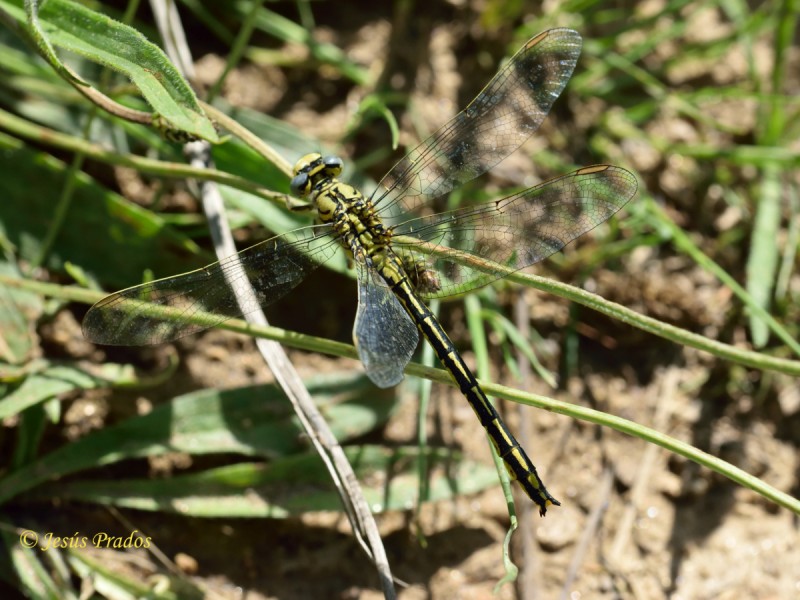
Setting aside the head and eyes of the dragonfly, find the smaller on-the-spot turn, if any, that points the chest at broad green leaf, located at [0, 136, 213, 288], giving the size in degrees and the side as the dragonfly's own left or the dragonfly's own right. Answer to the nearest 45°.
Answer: approximately 45° to the dragonfly's own left

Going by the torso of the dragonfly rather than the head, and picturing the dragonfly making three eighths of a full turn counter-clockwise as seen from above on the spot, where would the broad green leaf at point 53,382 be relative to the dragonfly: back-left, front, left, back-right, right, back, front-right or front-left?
right

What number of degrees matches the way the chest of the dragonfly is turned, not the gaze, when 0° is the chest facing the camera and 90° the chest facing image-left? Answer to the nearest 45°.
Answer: approximately 135°

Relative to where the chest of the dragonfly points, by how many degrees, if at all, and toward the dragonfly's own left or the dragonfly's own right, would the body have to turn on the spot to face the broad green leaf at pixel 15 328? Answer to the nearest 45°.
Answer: approximately 45° to the dragonfly's own left
